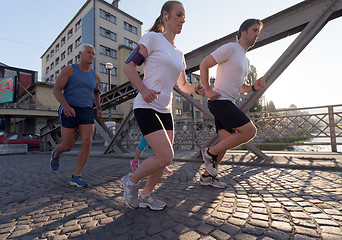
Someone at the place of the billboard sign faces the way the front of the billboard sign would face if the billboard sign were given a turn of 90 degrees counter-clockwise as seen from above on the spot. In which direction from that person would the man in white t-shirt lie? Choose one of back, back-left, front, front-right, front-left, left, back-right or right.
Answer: right

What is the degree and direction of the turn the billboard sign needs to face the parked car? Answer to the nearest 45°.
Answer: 0° — it already faces it

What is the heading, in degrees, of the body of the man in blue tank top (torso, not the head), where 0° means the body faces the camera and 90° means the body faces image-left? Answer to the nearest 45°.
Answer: approximately 315°

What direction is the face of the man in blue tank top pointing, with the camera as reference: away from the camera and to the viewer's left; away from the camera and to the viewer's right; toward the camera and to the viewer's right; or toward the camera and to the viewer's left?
toward the camera and to the viewer's right

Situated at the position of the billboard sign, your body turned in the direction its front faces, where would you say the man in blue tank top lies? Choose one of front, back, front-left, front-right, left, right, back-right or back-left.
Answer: front

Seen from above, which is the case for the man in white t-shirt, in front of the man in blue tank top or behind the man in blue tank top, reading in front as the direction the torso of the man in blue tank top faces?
in front

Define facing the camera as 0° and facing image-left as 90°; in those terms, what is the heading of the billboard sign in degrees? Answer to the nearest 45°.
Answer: approximately 0°
